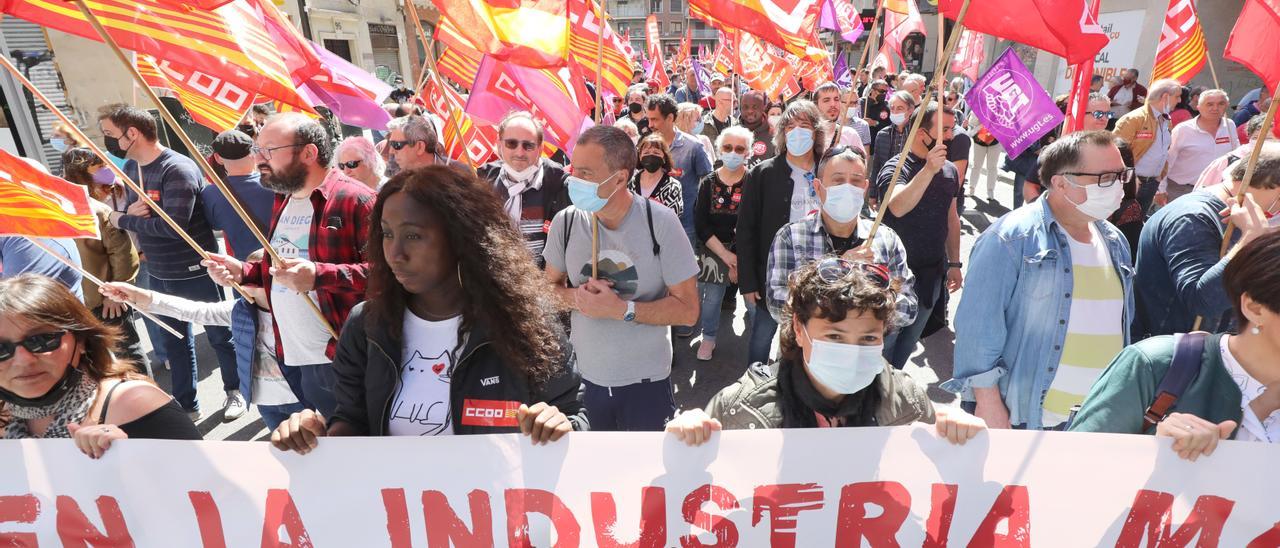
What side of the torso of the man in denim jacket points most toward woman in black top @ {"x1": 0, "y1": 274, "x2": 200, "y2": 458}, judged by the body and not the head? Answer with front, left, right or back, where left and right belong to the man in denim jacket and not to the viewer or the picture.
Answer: right

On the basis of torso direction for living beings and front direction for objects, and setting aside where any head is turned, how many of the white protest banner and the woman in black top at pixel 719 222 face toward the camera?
2

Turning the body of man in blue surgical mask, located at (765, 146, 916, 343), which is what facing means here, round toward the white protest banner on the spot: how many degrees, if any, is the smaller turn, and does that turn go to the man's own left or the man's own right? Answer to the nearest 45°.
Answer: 0° — they already face it

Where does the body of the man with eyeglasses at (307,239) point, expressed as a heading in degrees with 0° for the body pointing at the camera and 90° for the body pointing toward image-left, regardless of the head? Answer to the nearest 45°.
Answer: approximately 45°

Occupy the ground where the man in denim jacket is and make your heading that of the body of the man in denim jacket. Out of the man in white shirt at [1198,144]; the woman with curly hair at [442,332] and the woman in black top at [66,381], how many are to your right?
2

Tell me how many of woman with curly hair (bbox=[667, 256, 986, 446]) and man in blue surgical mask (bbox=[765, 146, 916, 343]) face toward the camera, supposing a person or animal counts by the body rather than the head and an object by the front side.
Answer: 2

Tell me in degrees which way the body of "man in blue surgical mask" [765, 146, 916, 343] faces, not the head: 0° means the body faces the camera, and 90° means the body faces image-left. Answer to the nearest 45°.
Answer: approximately 0°

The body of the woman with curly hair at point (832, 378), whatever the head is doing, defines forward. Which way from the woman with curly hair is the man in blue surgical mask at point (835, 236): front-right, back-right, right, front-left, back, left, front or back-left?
back
